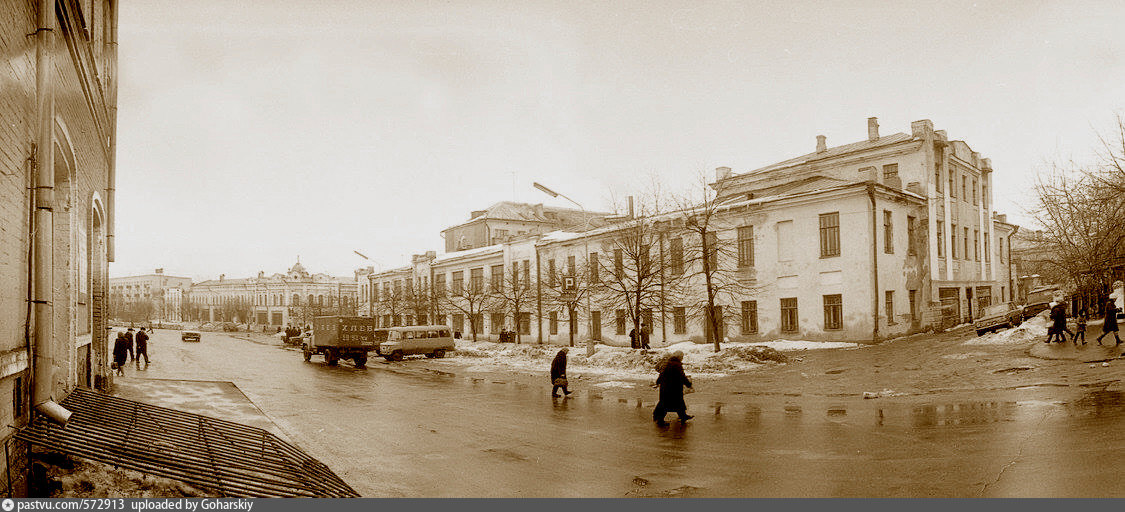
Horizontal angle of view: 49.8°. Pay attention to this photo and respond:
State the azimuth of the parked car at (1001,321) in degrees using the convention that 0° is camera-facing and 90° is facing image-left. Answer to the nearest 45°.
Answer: approximately 45°

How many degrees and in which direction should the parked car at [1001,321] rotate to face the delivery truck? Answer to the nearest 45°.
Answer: approximately 45° to its right

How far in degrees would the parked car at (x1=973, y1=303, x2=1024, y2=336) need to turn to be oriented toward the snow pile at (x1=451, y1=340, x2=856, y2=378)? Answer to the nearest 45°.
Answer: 0° — it already faces it

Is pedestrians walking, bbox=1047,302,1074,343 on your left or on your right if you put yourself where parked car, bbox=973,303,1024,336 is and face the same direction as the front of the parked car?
on your left

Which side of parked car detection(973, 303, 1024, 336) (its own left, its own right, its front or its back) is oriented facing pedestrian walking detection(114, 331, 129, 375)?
front

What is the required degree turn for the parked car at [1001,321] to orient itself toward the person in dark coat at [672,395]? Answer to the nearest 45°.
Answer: approximately 45° to its left

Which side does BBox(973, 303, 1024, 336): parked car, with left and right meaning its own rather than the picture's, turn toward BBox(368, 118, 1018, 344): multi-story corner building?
right

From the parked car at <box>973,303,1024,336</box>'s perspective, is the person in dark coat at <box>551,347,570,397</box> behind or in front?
in front

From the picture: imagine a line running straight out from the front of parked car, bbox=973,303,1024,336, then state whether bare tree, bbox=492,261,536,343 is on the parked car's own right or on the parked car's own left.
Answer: on the parked car's own right
